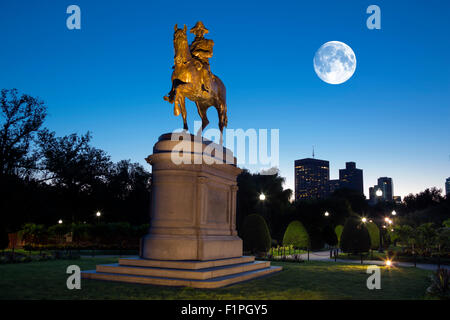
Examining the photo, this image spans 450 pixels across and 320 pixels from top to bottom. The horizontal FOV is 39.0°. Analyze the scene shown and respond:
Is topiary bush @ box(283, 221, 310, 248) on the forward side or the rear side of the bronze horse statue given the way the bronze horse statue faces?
on the rear side

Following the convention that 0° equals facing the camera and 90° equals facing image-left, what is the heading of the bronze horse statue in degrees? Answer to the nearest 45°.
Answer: approximately 45°

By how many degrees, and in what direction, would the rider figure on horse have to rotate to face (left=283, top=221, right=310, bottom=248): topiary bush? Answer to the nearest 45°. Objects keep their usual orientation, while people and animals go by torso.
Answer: approximately 135° to its right

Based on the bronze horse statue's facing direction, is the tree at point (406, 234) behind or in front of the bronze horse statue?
behind

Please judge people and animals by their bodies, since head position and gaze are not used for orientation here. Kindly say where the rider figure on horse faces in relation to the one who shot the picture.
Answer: facing the viewer and to the left of the viewer
